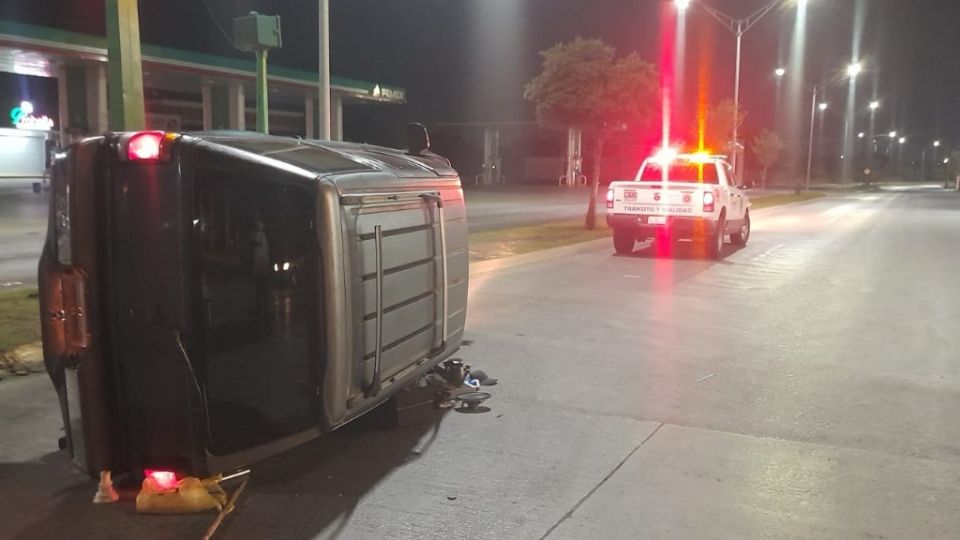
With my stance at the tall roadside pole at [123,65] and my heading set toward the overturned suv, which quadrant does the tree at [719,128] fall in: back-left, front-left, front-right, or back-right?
back-left

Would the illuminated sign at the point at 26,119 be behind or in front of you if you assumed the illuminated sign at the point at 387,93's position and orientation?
behind

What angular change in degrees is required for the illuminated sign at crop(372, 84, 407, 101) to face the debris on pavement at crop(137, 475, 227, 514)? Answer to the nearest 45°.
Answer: approximately 45° to its right

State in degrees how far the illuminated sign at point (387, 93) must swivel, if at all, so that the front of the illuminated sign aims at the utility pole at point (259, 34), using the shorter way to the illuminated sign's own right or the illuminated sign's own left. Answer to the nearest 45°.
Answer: approximately 45° to the illuminated sign's own right

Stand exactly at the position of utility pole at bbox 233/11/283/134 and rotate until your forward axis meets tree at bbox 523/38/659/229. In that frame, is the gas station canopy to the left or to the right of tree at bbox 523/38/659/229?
left

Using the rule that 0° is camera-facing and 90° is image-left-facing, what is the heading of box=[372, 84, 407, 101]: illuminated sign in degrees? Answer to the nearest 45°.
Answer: approximately 315°

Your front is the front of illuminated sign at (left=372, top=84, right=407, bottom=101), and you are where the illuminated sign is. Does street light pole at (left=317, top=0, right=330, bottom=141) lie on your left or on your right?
on your right

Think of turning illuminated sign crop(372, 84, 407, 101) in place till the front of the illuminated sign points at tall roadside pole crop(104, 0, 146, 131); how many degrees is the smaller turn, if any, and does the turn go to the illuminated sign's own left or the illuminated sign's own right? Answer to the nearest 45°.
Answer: approximately 45° to the illuminated sign's own right

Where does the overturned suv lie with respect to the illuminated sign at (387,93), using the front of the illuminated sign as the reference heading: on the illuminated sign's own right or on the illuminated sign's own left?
on the illuminated sign's own right

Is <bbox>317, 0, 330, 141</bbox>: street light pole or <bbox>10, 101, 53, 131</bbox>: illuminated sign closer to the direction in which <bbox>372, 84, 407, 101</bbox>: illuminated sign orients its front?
the street light pole
